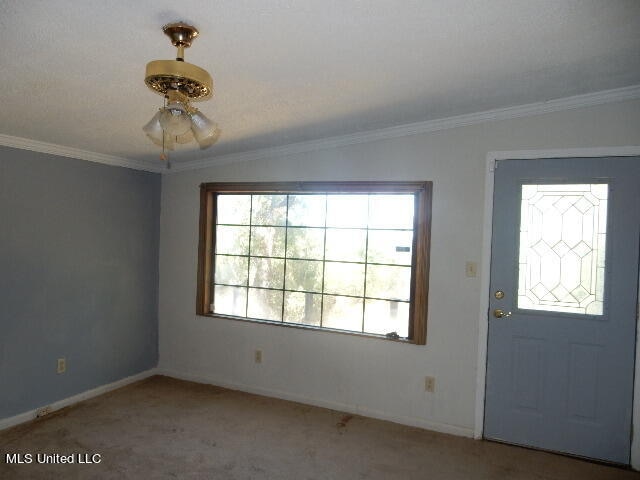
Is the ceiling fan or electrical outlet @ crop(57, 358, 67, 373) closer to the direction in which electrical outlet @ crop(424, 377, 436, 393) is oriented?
the ceiling fan

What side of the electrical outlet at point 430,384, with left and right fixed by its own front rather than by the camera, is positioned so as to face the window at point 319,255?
right

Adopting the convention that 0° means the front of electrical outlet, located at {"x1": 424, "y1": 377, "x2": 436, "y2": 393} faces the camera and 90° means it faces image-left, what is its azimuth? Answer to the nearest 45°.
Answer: approximately 0°

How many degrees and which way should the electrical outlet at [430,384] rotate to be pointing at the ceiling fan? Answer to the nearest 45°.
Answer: approximately 45° to its right

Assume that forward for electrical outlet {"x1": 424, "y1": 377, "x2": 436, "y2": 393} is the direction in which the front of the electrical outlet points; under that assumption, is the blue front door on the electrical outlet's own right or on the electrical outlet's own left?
on the electrical outlet's own left

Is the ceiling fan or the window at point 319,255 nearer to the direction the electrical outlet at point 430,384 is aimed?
the ceiling fan

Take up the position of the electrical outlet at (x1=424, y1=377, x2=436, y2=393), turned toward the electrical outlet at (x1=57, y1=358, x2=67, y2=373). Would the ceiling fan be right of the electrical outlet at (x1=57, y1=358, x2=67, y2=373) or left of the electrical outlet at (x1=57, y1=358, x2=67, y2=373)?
left

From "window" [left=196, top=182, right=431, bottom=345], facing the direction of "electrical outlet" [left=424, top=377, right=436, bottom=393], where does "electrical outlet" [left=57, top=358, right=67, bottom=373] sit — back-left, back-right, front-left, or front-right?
back-right
